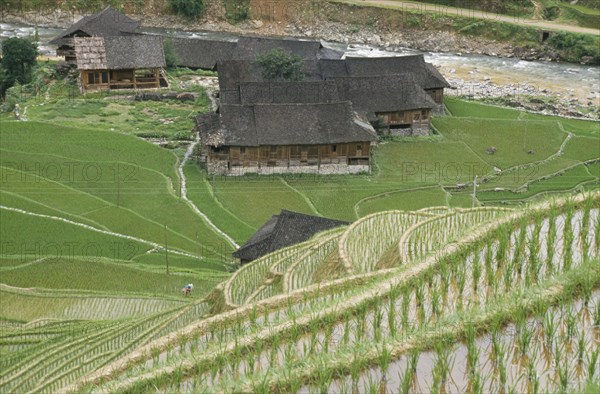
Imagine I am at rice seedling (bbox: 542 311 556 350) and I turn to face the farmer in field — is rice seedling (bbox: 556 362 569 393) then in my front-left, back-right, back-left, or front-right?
back-left

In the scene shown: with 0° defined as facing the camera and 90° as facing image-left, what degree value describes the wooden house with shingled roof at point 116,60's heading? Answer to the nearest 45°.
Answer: approximately 0°

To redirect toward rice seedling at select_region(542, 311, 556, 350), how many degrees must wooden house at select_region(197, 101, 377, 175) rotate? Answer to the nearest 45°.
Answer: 0° — it already faces it

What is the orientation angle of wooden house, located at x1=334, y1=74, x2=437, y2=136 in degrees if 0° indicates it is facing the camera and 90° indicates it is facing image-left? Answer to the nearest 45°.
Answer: approximately 0°

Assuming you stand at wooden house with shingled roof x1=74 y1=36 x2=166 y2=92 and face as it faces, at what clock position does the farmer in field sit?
The farmer in field is roughly at 12 o'clock from the wooden house with shingled roof.

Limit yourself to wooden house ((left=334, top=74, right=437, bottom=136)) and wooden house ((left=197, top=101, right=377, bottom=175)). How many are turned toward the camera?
2

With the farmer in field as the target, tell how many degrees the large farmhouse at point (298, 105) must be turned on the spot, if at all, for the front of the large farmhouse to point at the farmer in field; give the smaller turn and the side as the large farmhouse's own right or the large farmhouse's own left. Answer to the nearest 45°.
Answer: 0° — it already faces them

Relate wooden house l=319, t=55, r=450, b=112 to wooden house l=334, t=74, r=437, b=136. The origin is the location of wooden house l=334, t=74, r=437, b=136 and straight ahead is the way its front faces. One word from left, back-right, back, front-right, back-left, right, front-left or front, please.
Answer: back
